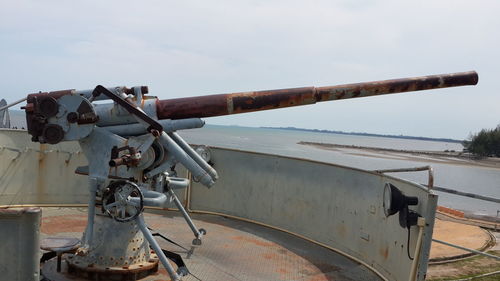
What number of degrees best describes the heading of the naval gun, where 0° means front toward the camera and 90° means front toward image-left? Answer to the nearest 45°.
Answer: approximately 270°
